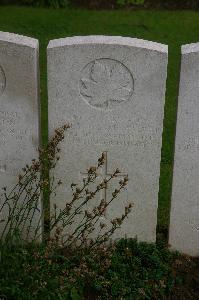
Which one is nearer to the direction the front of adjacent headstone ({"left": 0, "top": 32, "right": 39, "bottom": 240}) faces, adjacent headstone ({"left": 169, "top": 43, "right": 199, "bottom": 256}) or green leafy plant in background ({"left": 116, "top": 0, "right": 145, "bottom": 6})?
the adjacent headstone

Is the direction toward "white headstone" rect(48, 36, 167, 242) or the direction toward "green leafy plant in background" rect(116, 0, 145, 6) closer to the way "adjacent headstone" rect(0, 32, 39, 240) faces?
the white headstone

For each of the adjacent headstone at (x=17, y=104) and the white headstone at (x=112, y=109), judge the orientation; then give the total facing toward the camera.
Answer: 2

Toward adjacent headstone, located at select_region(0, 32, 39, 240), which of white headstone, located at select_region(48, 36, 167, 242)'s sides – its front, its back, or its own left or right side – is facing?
right

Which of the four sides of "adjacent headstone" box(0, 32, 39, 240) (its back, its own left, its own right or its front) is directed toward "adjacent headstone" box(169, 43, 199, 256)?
left

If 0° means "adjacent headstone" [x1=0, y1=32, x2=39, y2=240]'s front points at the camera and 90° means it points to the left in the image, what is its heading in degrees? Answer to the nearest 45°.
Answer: approximately 0°

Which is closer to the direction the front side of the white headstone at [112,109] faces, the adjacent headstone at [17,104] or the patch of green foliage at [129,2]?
the adjacent headstone

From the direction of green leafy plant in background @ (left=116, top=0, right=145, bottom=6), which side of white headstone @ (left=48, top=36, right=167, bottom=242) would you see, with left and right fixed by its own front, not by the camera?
back
